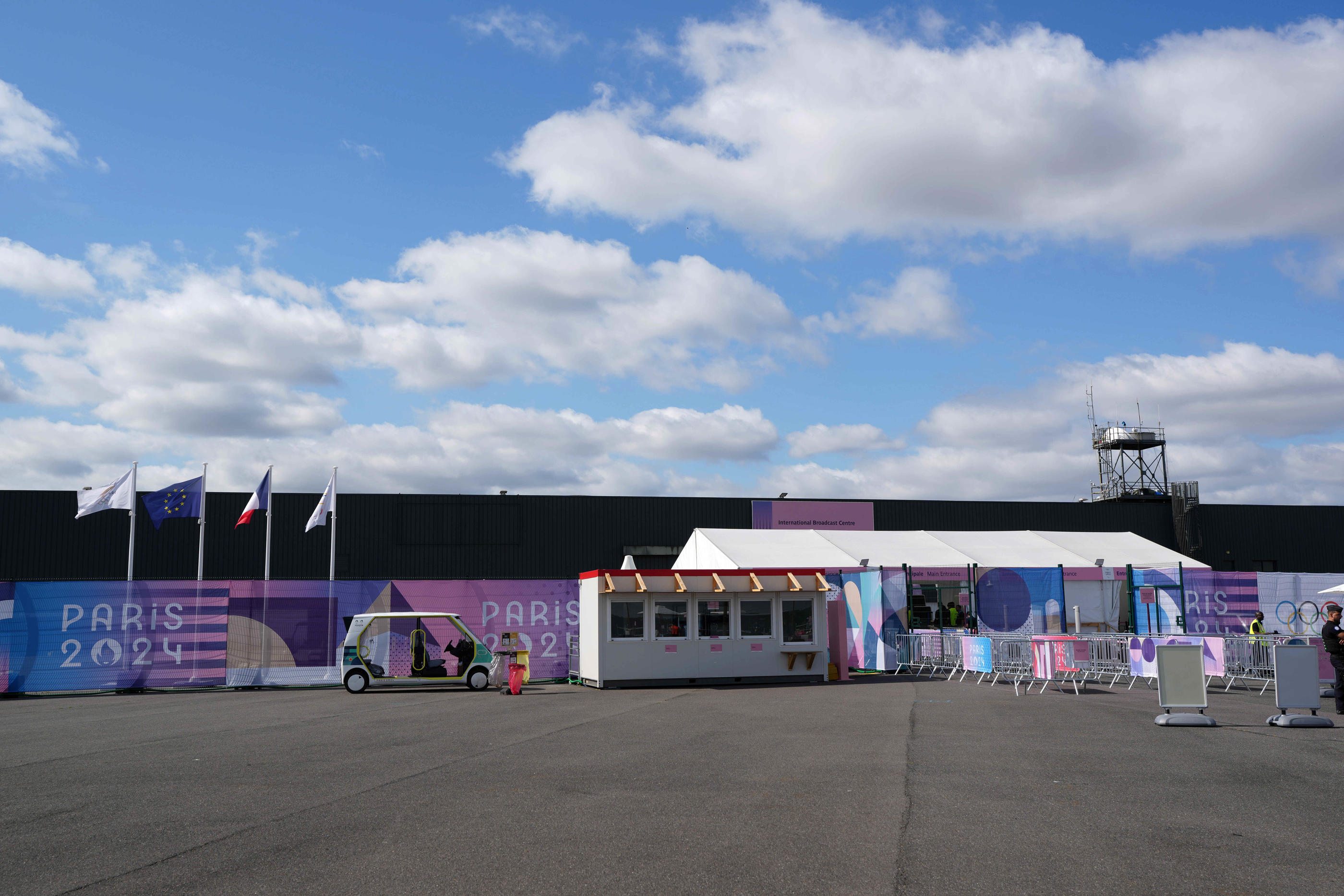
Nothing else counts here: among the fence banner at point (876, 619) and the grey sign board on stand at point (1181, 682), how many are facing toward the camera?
2

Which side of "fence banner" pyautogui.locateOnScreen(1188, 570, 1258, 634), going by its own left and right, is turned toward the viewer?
front

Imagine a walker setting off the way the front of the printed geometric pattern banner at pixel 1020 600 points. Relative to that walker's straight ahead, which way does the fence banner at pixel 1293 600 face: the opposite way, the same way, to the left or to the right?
the same way

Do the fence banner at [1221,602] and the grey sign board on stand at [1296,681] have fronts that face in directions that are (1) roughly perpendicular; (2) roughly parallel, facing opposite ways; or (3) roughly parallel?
roughly parallel

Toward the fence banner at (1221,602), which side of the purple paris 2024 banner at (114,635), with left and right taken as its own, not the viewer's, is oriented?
left

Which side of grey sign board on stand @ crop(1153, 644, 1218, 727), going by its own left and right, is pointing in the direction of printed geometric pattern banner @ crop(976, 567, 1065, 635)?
back

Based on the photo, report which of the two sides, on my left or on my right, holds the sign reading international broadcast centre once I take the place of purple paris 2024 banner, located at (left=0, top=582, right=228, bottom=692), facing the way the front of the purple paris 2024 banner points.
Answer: on my left

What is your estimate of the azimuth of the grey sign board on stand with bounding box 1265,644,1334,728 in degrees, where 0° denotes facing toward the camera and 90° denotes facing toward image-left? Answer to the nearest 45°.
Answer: approximately 0°

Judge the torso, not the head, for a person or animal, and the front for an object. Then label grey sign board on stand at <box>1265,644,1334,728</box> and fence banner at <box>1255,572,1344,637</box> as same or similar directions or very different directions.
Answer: same or similar directions

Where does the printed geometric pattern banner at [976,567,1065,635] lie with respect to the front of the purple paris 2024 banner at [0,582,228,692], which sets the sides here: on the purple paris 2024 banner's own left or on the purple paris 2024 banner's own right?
on the purple paris 2024 banner's own left

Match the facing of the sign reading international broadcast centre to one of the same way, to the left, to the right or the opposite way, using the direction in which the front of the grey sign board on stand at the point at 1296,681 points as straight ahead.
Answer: the same way

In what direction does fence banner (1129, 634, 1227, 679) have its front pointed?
toward the camera

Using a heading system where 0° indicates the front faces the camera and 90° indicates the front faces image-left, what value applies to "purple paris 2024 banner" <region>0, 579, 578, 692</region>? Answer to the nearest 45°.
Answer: approximately 0°

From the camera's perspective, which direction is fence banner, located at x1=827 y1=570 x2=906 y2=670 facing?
toward the camera

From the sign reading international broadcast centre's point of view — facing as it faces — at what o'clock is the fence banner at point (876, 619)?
The fence banner is roughly at 12 o'clock from the sign reading international broadcast centre.

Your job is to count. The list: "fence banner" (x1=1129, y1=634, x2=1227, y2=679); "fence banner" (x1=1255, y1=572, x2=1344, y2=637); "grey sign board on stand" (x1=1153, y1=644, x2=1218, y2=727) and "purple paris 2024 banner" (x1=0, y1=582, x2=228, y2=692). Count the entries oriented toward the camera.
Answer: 4

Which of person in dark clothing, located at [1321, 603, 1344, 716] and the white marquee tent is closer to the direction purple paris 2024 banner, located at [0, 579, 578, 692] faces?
the person in dark clothing
